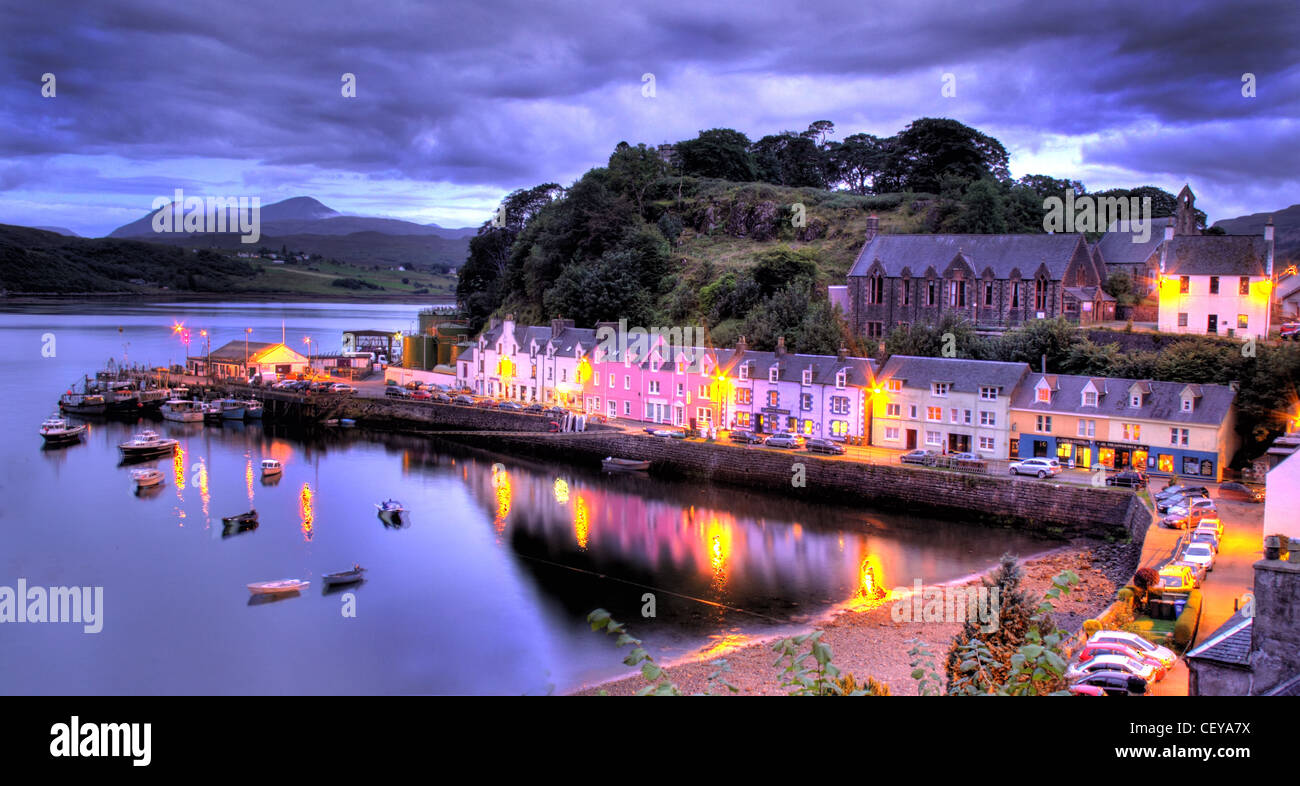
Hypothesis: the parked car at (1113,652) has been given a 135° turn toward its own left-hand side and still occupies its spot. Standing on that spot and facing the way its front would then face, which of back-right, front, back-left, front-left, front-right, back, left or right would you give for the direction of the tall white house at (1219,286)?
front-right

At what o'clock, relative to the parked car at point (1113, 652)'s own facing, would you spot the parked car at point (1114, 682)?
the parked car at point (1114, 682) is roughly at 9 o'clock from the parked car at point (1113, 652).

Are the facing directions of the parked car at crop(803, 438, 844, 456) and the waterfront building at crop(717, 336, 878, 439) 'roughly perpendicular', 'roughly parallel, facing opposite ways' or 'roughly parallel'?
roughly perpendicular

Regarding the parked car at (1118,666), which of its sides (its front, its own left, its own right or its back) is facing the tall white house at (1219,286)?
right

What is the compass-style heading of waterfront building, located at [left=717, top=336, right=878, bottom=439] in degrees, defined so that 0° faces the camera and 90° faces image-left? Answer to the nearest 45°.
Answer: approximately 0°

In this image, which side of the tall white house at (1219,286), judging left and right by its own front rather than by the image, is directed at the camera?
front

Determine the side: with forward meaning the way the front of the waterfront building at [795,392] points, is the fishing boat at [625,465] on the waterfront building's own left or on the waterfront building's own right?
on the waterfront building's own right

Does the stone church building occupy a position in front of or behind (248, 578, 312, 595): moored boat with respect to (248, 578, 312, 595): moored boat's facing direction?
in front

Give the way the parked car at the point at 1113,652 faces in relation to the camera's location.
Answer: facing to the left of the viewer

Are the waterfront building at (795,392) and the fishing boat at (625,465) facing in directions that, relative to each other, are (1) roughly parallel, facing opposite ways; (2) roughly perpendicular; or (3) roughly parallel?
roughly perpendicular

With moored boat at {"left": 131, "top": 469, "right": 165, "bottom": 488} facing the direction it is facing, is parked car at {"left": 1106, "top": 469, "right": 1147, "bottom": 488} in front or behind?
in front

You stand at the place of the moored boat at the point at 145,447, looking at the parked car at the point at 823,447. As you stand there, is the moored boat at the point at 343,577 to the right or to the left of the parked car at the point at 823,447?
right
